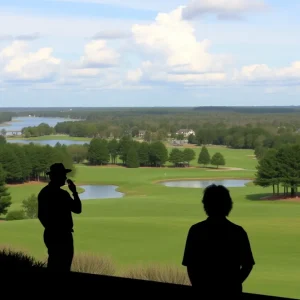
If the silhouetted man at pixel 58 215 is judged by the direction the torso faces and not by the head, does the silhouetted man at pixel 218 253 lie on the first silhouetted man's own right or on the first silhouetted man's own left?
on the first silhouetted man's own right

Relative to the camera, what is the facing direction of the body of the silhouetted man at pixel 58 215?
to the viewer's right

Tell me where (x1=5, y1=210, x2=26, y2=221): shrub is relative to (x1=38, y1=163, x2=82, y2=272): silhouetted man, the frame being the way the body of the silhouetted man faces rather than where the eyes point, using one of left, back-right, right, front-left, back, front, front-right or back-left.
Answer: left

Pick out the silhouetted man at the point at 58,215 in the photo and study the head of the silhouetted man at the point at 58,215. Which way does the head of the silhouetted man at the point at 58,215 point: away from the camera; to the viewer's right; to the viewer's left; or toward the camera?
to the viewer's right
